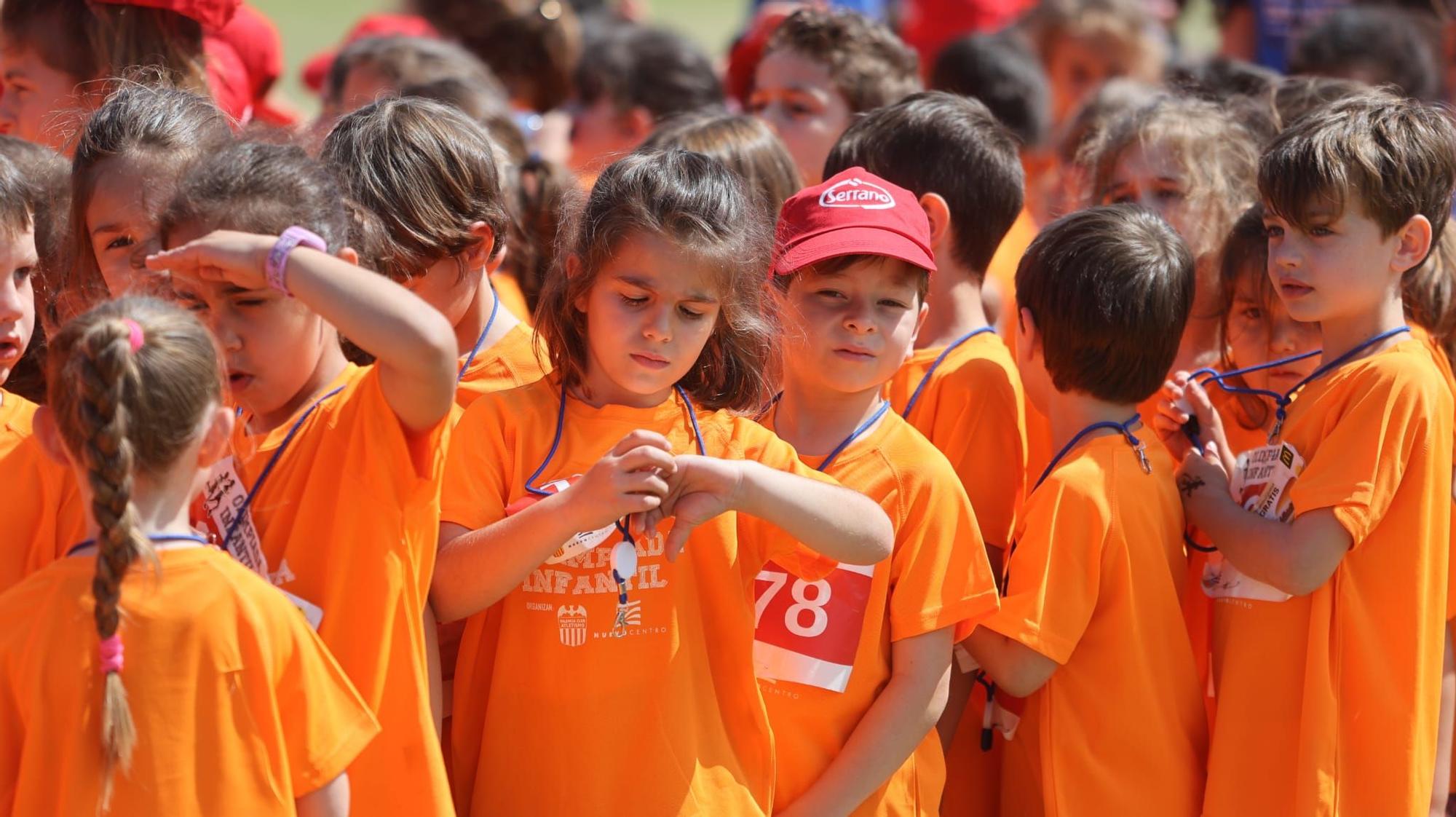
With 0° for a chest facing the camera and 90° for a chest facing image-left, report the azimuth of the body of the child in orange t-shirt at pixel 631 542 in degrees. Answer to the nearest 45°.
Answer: approximately 0°

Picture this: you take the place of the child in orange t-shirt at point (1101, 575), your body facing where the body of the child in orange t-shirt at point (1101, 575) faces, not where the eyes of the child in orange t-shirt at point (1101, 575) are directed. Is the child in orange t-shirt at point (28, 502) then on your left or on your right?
on your left

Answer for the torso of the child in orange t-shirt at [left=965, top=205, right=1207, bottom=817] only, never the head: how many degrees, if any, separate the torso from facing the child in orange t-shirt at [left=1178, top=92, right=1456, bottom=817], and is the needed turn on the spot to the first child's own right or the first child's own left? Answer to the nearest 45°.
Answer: approximately 135° to the first child's own right

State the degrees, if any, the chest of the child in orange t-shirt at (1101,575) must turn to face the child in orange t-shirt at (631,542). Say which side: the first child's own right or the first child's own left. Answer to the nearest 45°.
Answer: approximately 90° to the first child's own left

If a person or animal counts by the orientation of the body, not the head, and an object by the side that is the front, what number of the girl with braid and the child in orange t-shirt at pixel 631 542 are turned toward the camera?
1

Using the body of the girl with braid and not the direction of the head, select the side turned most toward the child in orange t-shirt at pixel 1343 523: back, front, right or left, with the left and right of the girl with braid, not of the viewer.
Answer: right
